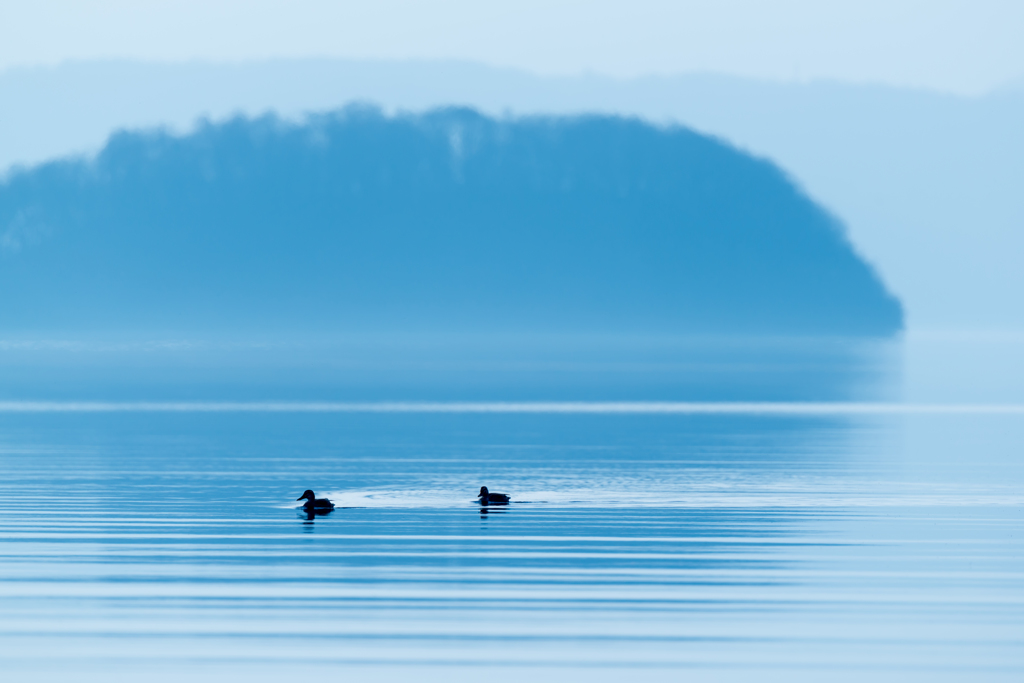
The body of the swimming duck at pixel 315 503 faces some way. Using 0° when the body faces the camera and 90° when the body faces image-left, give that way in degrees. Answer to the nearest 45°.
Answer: approximately 90°

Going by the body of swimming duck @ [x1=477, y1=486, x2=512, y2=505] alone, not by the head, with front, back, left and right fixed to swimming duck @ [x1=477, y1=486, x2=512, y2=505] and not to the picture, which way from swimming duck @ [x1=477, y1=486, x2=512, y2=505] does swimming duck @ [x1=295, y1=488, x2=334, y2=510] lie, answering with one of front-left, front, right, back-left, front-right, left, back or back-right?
front

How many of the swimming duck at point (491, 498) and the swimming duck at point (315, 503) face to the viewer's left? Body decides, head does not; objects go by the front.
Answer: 2

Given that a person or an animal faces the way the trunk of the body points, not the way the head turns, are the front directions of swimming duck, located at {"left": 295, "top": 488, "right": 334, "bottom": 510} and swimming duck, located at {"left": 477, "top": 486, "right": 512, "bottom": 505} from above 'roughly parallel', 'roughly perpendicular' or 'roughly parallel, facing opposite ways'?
roughly parallel

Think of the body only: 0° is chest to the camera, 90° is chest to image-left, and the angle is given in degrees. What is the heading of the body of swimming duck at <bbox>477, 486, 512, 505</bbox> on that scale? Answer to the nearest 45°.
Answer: approximately 90°

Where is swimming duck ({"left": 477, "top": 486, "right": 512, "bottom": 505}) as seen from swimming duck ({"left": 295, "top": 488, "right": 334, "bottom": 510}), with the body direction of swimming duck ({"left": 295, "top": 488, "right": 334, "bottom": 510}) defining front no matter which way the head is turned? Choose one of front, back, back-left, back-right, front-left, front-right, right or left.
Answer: back
